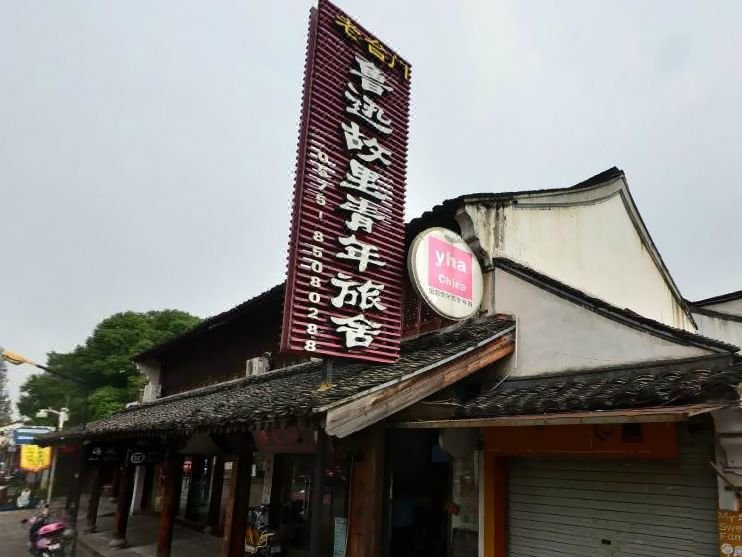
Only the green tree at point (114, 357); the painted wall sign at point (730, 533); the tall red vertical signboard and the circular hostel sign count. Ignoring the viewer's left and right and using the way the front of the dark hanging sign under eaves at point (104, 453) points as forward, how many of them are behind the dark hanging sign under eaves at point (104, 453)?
1

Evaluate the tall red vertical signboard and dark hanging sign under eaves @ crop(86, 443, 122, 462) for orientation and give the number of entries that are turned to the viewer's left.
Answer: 0

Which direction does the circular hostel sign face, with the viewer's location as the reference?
facing the viewer and to the right of the viewer

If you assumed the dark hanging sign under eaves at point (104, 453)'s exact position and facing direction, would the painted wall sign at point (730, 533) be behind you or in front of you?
in front

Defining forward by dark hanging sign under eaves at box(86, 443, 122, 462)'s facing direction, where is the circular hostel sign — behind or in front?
in front

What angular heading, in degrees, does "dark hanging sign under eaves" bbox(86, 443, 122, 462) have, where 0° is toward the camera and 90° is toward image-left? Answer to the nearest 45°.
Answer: approximately 0°

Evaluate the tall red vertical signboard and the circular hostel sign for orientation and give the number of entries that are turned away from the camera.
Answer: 0

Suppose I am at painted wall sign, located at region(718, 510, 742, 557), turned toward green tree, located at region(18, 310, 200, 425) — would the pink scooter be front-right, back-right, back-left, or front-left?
front-left

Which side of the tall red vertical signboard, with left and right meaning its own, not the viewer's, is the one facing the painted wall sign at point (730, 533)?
front

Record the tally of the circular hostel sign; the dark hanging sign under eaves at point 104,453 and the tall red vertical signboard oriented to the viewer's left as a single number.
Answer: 0
